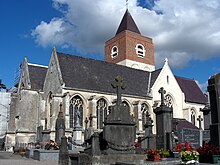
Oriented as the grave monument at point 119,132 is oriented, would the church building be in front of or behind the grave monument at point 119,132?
behind

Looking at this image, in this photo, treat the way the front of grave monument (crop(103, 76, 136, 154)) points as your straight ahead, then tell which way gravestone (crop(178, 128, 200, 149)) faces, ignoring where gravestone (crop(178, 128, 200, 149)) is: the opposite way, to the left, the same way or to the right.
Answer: the same way

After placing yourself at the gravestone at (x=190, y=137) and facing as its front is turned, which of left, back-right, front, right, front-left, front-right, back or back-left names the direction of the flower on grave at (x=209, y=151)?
front

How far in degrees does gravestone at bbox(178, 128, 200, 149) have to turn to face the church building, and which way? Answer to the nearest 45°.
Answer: approximately 135° to its right

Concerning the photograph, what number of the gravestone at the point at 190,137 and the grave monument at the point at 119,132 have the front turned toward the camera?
2

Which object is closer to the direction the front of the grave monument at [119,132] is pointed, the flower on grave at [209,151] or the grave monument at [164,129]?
the flower on grave

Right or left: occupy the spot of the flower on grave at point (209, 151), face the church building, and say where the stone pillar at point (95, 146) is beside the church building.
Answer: left

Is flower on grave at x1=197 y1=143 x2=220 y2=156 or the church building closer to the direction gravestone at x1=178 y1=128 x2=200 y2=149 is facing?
the flower on grave

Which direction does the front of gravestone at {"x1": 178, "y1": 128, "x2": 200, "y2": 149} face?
toward the camera

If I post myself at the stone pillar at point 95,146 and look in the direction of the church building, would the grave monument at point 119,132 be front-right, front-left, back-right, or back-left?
front-right

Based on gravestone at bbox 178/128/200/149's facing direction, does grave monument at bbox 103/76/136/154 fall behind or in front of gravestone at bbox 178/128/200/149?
in front

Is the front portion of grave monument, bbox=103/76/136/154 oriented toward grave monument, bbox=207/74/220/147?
no
